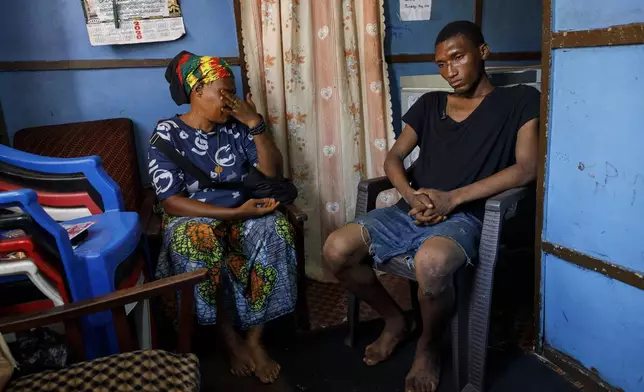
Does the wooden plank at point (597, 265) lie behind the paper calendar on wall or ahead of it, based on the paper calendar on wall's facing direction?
ahead

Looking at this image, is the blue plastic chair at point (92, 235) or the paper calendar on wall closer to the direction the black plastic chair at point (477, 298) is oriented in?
the blue plastic chair

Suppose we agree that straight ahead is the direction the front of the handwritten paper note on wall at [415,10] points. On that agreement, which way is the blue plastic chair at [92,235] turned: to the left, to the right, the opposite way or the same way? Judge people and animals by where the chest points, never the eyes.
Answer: to the left

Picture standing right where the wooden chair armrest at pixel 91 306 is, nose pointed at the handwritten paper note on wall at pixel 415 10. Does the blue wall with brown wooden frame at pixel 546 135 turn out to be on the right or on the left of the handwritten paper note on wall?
right

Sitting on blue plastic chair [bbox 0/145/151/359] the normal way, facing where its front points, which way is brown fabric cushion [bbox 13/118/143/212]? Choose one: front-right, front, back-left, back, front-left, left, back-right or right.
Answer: back-left

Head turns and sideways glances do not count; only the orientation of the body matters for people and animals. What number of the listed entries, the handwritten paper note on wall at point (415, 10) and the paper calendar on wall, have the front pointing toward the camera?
2

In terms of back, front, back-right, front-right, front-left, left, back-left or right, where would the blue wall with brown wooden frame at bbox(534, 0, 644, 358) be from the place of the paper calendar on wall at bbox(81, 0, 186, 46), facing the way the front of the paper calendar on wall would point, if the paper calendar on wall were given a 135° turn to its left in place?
right

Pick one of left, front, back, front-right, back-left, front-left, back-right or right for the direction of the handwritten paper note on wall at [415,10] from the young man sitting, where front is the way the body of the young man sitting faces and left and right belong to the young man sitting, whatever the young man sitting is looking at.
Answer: back-right

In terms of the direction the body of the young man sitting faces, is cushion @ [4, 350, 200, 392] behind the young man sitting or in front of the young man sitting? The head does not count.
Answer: in front
